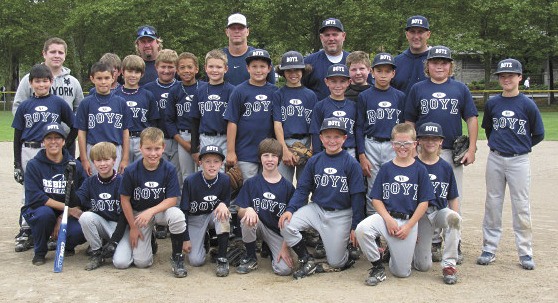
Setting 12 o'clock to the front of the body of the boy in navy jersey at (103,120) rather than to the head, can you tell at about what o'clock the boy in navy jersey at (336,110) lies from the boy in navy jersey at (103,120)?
the boy in navy jersey at (336,110) is roughly at 10 o'clock from the boy in navy jersey at (103,120).

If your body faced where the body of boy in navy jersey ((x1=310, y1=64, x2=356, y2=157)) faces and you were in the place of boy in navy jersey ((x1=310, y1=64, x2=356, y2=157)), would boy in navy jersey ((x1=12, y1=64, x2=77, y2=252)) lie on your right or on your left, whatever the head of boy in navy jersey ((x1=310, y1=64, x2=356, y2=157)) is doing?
on your right

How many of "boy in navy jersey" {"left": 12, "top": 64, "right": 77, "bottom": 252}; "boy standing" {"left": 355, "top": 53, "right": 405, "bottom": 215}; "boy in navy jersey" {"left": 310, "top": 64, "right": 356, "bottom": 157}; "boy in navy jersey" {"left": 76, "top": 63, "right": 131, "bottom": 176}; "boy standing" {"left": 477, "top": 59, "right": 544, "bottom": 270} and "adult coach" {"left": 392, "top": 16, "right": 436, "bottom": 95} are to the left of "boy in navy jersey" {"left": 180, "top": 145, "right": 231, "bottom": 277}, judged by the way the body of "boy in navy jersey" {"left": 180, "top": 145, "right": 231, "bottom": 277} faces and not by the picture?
4
